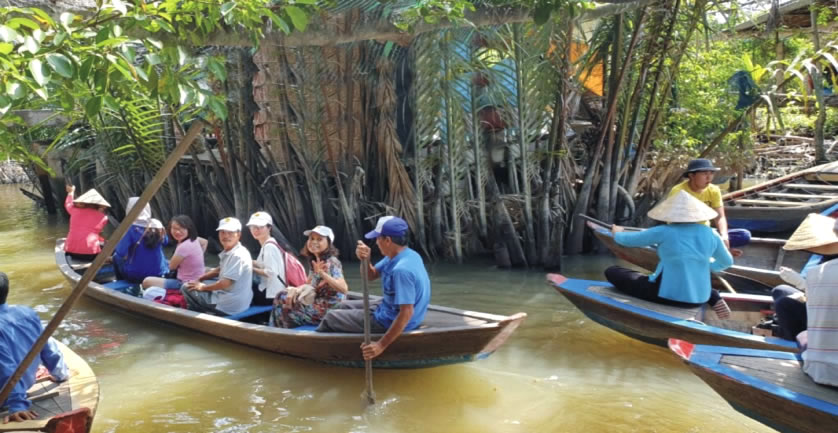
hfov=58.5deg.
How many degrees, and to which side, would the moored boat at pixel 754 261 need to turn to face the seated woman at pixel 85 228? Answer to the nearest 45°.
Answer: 0° — it already faces them

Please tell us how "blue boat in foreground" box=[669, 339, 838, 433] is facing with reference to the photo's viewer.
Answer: facing away from the viewer and to the left of the viewer

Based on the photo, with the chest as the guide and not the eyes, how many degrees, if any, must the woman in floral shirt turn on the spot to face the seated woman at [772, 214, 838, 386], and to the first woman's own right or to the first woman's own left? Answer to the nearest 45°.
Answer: approximately 90° to the first woman's own left

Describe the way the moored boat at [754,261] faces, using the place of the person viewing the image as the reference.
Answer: facing to the left of the viewer

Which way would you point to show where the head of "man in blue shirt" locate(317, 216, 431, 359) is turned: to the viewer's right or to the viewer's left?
to the viewer's left

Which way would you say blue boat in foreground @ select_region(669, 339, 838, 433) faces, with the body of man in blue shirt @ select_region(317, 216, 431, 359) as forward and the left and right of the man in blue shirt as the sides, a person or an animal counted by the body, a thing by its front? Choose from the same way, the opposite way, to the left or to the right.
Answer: to the right

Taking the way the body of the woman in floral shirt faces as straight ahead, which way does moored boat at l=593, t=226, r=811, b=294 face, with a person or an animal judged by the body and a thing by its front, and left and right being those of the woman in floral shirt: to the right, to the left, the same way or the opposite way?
to the right

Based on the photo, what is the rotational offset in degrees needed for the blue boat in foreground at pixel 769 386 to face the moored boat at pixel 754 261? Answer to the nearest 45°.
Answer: approximately 45° to its right

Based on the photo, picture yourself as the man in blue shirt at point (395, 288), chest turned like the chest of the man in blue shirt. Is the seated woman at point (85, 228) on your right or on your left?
on your right
